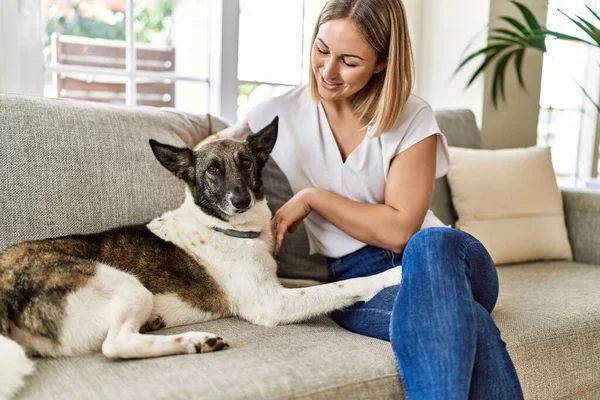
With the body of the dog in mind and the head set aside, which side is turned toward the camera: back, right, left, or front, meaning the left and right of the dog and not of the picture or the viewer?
right

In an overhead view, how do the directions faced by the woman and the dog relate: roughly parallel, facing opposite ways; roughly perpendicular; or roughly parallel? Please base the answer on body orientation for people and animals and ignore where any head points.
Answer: roughly perpendicular

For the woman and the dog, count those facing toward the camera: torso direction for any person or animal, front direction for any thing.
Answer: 1

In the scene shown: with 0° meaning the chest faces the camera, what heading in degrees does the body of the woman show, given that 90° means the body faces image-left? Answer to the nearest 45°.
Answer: approximately 0°

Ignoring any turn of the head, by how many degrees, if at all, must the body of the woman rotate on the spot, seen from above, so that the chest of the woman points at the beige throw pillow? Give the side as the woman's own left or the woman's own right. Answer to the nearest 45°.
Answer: approximately 135° to the woman's own left

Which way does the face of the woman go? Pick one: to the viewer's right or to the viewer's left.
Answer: to the viewer's left

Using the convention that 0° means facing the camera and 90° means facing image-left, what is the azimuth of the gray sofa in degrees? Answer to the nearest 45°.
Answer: approximately 0°
